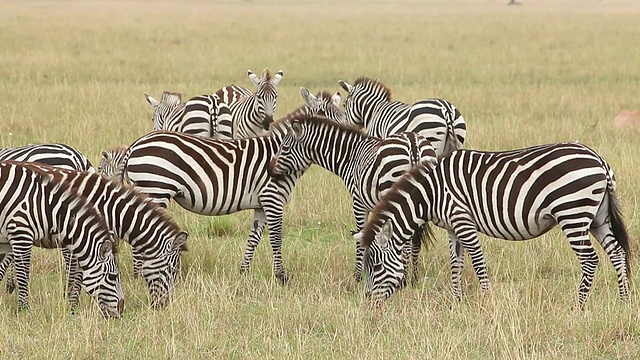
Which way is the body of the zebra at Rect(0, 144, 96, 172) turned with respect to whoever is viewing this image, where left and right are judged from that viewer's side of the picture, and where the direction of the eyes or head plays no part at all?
facing to the left of the viewer

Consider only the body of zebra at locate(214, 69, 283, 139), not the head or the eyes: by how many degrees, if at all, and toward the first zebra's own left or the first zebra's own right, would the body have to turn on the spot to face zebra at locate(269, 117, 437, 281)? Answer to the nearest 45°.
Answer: approximately 45° to the first zebra's own right

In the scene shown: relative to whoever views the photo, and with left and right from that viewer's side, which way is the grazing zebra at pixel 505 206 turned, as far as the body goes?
facing to the left of the viewer

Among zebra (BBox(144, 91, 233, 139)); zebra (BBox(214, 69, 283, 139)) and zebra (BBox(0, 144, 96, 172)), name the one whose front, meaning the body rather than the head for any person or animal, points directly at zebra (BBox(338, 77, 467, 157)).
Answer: zebra (BBox(214, 69, 283, 139))

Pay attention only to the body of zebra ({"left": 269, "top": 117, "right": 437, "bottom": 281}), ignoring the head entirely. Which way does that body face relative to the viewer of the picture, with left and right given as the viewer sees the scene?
facing away from the viewer and to the left of the viewer

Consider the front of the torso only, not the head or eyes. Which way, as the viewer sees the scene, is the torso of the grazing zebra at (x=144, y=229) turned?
to the viewer's right

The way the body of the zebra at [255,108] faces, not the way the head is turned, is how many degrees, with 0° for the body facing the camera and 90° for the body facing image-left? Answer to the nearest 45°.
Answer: approximately 315°

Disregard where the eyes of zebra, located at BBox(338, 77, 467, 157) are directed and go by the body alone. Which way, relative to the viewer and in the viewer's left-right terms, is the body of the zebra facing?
facing away from the viewer and to the left of the viewer

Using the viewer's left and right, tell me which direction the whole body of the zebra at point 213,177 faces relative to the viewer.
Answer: facing to the right of the viewer

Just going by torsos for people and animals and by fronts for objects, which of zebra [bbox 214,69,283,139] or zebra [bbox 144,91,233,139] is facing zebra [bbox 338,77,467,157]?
zebra [bbox 214,69,283,139]
